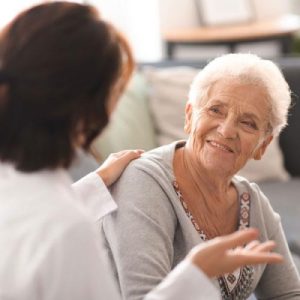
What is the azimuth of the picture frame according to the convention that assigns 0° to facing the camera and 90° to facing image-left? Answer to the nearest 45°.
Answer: approximately 0°

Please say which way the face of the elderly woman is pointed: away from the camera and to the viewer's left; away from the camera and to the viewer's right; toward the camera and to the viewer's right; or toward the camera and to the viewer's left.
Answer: toward the camera and to the viewer's left

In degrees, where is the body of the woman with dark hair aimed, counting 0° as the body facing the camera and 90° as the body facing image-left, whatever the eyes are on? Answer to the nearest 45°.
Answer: approximately 225°

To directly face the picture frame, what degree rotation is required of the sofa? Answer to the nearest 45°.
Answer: approximately 180°

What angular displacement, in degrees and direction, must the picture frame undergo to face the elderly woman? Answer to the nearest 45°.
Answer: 0° — it already faces them

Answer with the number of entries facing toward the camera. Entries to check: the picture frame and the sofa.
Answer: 2

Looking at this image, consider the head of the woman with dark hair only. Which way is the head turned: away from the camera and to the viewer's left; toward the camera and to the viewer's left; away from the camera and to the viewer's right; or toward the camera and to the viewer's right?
away from the camera and to the viewer's right

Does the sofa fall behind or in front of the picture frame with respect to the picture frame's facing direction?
in front
